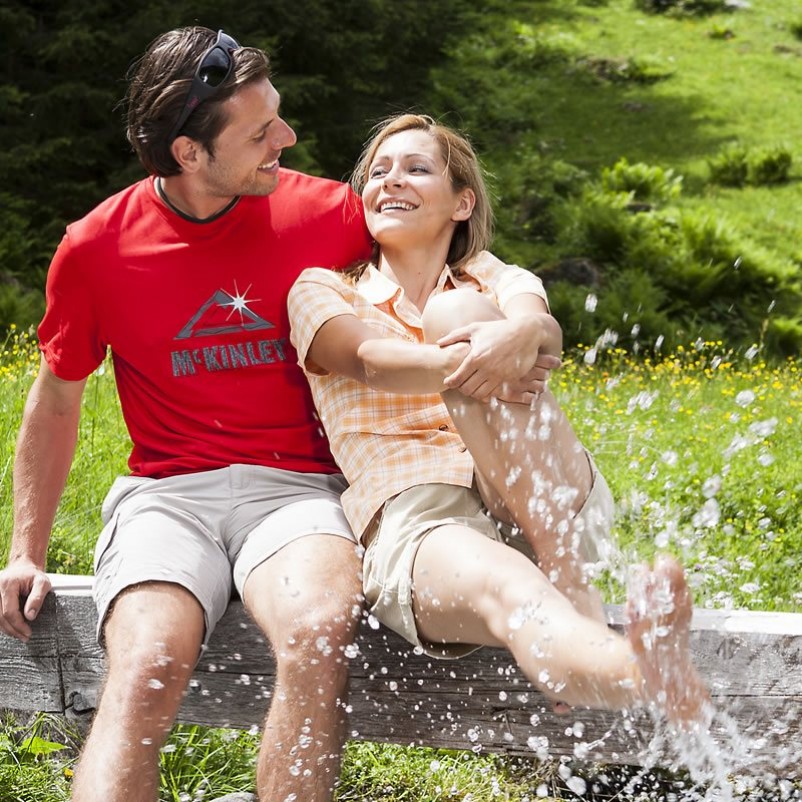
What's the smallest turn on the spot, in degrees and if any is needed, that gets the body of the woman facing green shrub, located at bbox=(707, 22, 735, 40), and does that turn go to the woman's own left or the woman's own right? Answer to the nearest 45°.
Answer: approximately 135° to the woman's own left

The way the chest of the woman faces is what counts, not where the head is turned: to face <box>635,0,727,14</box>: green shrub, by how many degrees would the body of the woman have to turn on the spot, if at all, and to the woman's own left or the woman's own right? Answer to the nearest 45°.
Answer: approximately 135° to the woman's own left

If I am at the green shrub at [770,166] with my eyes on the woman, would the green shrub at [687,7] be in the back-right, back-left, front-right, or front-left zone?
back-right

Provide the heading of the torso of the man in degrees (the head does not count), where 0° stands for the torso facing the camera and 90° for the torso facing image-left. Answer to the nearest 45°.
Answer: approximately 0°

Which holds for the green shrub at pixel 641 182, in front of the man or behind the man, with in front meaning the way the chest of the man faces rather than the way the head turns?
behind

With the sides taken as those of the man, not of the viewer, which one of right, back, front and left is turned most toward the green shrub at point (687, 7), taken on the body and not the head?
back

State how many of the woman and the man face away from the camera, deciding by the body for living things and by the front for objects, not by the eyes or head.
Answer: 0

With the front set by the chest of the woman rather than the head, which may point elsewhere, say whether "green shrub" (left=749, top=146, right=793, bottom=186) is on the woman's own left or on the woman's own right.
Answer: on the woman's own left

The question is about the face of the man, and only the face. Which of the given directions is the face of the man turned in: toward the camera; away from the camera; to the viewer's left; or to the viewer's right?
to the viewer's right
